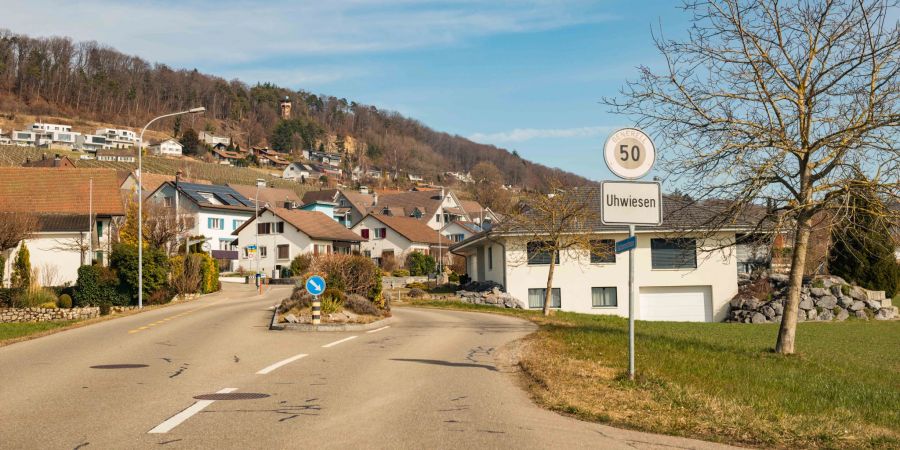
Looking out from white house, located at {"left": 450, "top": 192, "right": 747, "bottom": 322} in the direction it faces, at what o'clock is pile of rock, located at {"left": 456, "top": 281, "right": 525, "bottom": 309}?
The pile of rock is roughly at 2 o'clock from the white house.

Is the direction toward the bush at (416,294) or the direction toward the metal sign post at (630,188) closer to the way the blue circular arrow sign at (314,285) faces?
the metal sign post

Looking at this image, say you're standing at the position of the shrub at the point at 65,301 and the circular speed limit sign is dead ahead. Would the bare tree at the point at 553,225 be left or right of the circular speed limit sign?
left

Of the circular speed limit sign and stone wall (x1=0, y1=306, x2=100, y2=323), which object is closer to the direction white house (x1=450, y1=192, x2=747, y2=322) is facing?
the circular speed limit sign

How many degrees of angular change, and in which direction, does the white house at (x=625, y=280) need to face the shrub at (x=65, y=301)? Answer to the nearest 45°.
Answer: approximately 45° to its right

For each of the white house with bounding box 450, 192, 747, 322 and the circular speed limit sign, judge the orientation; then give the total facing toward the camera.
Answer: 2

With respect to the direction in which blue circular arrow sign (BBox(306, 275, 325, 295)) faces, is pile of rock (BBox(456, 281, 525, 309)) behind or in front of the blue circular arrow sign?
behind

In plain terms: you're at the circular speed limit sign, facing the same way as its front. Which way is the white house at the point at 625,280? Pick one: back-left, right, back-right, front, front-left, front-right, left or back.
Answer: back

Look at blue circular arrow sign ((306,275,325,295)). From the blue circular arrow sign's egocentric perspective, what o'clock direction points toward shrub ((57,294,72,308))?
The shrub is roughly at 5 o'clock from the blue circular arrow sign.

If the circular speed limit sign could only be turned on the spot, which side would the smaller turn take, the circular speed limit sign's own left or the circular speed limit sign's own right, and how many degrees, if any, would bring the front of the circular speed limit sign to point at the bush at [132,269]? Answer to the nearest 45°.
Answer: approximately 135° to the circular speed limit sign's own right

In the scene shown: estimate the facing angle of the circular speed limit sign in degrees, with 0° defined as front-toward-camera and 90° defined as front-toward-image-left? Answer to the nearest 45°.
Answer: approximately 0°
